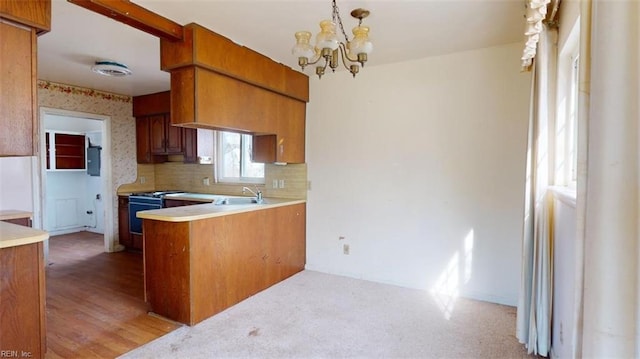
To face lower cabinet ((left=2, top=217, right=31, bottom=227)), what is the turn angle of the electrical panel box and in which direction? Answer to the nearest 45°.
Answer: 0° — it already faces it

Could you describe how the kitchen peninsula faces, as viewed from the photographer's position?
facing away from the viewer and to the left of the viewer

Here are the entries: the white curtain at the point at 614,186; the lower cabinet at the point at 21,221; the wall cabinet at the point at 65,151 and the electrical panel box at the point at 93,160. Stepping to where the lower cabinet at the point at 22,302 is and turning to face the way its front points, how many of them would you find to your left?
3

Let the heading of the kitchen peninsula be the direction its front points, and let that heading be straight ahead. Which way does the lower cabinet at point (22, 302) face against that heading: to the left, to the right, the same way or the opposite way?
to the right

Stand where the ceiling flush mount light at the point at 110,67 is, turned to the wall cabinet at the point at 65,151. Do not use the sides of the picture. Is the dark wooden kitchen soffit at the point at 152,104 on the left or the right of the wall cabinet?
right

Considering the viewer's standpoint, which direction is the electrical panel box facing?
facing the viewer

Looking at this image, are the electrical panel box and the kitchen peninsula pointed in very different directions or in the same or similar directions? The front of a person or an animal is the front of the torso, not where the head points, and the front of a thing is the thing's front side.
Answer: very different directions

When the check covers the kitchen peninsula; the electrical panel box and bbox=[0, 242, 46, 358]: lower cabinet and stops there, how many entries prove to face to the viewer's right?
1

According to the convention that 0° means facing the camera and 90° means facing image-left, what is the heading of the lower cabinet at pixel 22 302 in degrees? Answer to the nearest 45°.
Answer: approximately 270°
